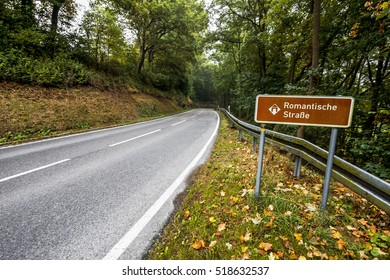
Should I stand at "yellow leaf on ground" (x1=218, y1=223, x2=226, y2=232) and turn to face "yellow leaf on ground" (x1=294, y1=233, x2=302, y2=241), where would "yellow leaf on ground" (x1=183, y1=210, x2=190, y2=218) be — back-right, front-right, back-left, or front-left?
back-left

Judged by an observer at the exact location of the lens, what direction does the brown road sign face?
facing the viewer
